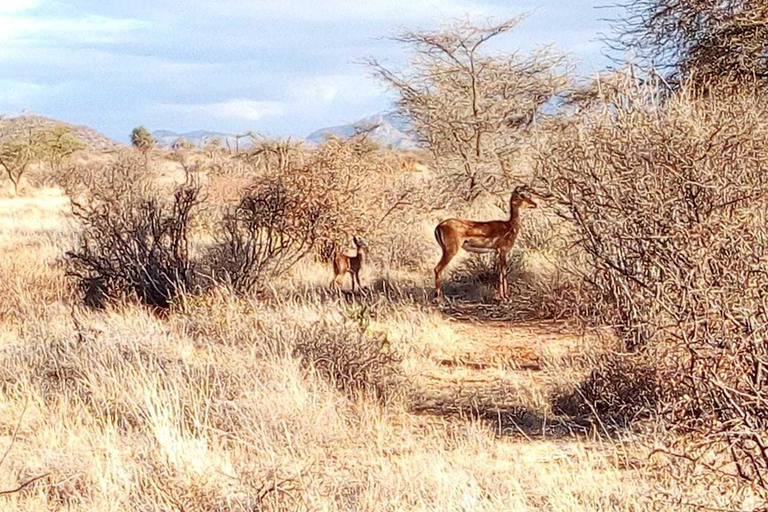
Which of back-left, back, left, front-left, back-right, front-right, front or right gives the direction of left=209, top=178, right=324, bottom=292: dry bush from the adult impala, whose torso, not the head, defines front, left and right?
back

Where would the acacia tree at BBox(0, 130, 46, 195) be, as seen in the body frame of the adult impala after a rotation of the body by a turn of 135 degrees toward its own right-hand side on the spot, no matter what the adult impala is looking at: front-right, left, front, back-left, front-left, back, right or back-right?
right

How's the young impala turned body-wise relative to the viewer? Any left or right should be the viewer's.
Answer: facing to the right of the viewer

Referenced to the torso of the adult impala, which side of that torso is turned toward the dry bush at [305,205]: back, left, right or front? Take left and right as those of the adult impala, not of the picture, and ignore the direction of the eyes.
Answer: back

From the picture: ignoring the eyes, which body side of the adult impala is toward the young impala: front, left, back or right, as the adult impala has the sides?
back

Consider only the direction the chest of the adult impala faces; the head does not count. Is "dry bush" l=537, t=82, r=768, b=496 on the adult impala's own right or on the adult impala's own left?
on the adult impala's own right

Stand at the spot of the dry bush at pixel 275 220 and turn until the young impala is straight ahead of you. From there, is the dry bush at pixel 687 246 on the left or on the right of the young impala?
right

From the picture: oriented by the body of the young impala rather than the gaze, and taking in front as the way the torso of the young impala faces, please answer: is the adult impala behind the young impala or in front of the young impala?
in front

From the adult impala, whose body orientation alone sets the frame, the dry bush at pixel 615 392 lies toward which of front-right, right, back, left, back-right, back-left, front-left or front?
right

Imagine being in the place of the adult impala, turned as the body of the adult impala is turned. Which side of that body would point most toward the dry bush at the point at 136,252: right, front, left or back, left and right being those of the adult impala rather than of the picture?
back

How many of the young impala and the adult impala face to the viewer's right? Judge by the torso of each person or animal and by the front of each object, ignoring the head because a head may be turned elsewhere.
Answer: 2

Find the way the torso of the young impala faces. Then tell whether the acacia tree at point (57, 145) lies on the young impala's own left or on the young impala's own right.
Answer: on the young impala's own left

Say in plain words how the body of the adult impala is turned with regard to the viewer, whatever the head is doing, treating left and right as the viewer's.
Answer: facing to the right of the viewer

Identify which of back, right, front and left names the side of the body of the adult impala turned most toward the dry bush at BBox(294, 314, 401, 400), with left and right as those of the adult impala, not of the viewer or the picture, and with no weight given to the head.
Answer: right

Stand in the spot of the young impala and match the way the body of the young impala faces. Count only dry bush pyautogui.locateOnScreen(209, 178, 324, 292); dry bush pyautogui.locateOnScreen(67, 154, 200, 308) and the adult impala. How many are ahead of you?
1
